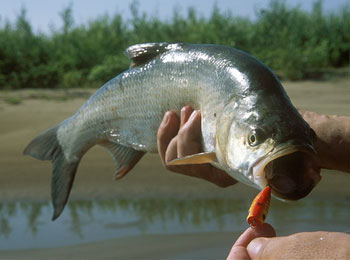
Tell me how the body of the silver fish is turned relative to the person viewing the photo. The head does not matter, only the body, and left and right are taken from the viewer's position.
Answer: facing the viewer and to the right of the viewer
